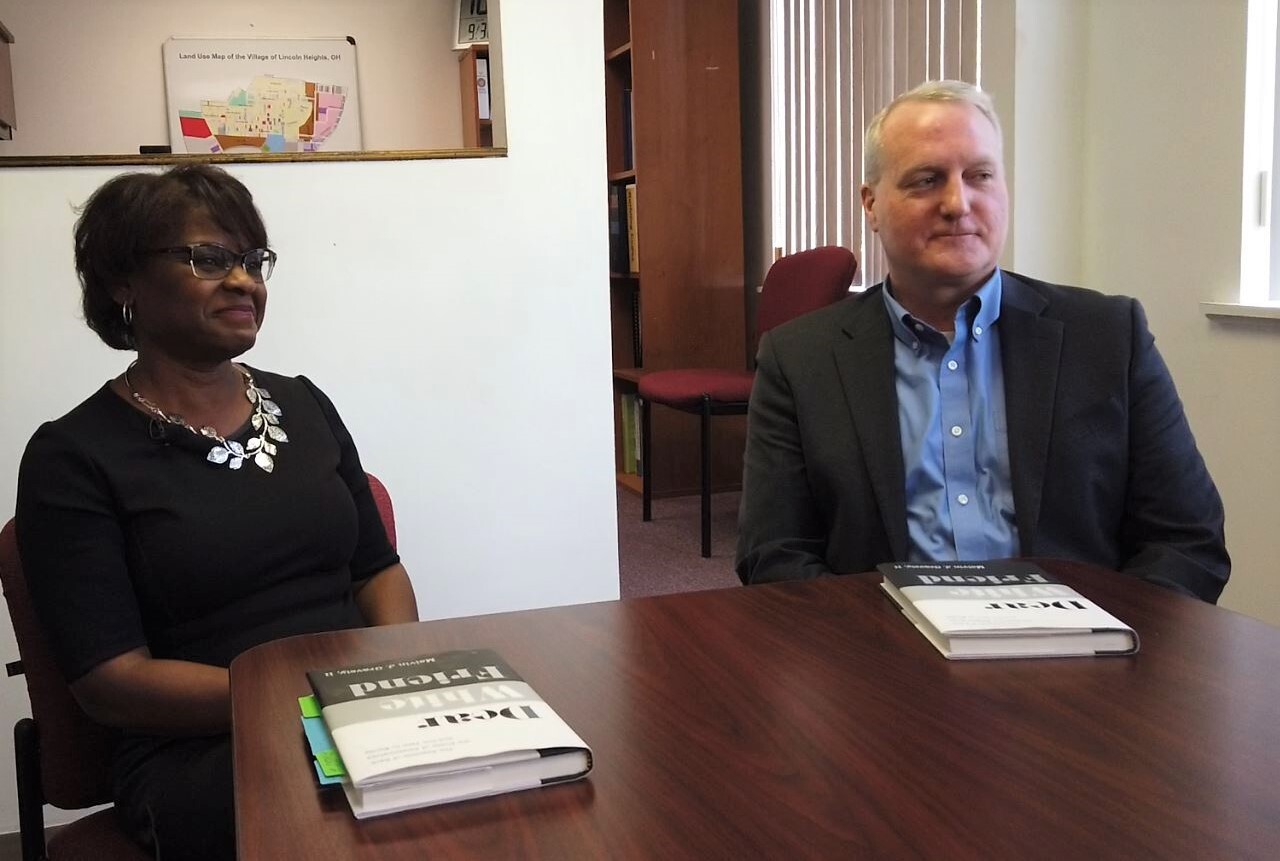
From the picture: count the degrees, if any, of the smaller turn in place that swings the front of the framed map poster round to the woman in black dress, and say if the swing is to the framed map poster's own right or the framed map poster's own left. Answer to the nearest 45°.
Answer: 0° — it already faces them

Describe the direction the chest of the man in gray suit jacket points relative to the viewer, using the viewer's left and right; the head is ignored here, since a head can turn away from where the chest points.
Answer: facing the viewer

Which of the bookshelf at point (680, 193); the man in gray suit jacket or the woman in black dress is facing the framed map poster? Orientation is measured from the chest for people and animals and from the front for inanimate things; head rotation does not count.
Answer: the bookshelf

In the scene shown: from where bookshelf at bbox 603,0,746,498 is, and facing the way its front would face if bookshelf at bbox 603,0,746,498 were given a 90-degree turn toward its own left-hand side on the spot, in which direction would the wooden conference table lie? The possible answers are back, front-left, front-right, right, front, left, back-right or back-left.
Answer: front

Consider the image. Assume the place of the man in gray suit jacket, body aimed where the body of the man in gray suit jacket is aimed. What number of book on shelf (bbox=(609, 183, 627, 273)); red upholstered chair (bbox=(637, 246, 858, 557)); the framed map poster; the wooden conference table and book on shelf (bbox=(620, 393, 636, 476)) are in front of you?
1

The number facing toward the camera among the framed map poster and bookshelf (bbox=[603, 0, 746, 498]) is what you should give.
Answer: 1

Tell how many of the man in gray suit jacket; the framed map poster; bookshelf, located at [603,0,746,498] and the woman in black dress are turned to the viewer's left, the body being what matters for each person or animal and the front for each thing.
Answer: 1

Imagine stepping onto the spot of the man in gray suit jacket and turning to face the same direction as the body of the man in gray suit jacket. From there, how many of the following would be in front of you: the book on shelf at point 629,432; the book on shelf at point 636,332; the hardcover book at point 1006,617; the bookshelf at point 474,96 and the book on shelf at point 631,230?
1

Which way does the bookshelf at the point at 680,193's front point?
to the viewer's left

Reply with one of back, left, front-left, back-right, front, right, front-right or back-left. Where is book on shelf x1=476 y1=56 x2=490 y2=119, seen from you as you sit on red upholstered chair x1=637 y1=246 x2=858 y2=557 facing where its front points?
right

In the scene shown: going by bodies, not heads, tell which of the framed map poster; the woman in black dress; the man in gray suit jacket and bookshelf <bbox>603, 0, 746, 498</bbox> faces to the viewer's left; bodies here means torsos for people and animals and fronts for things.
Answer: the bookshelf

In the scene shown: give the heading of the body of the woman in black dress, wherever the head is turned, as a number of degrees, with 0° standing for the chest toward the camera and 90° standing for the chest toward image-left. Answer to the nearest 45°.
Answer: approximately 315°

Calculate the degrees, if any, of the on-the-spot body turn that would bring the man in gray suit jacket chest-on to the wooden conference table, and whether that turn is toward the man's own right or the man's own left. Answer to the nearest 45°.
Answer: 0° — they already face it

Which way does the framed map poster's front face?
toward the camera
